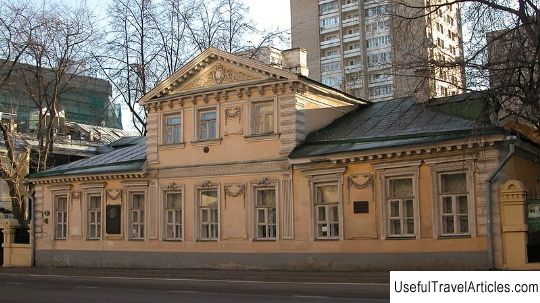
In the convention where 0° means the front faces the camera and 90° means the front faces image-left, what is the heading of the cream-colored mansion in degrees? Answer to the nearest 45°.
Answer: approximately 45°

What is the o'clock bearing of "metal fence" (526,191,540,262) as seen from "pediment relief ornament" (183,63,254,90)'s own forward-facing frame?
The metal fence is roughly at 9 o'clock from the pediment relief ornament.

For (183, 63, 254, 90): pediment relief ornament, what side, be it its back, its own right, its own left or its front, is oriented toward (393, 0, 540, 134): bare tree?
left

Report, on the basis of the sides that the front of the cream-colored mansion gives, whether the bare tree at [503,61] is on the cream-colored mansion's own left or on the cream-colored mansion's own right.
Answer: on the cream-colored mansion's own left

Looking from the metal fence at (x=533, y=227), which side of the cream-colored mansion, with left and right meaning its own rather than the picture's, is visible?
left

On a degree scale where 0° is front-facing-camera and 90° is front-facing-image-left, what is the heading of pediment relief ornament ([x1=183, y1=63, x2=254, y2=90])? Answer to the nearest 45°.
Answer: approximately 45°
